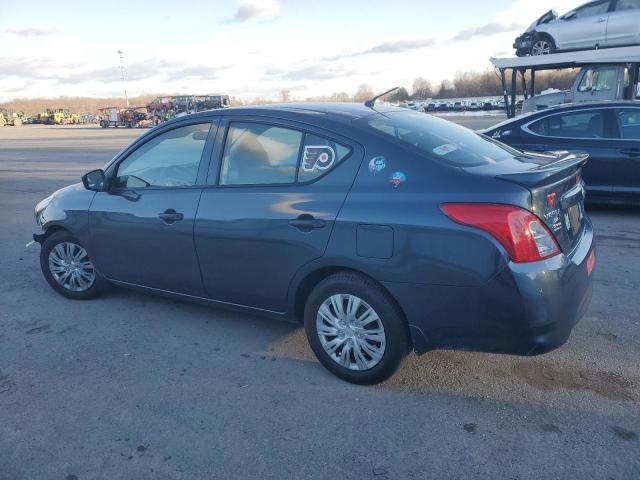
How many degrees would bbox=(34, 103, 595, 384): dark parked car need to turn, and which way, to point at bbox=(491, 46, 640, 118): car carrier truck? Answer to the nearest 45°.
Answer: approximately 90° to its right

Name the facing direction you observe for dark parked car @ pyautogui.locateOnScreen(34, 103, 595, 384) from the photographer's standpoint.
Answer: facing away from the viewer and to the left of the viewer

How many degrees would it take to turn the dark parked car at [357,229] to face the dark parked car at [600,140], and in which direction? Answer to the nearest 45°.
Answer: approximately 90° to its right

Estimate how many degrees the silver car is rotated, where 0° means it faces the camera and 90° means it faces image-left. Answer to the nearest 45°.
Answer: approximately 90°

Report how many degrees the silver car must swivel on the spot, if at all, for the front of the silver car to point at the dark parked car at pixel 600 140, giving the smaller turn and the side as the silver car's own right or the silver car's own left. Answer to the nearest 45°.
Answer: approximately 90° to the silver car's own left

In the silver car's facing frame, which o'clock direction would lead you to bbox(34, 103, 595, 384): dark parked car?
The dark parked car is roughly at 9 o'clock from the silver car.
